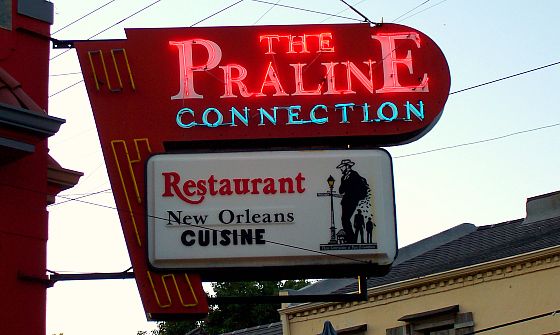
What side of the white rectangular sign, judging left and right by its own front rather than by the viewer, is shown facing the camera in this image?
front
